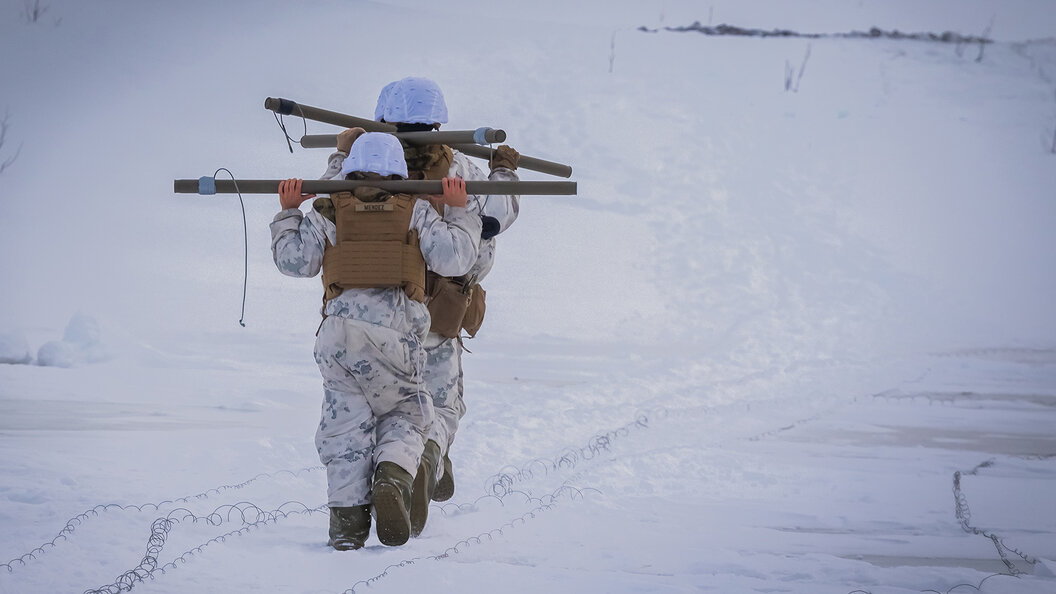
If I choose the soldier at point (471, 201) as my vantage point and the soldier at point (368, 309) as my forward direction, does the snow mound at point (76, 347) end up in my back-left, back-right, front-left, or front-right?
back-right

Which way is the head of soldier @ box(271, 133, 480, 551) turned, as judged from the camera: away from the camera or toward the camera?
away from the camera

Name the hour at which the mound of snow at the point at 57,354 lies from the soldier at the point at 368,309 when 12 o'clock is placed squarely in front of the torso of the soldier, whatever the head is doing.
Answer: The mound of snow is roughly at 11 o'clock from the soldier.

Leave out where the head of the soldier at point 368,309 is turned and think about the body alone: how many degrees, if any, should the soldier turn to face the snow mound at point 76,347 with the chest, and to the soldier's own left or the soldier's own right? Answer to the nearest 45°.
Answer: approximately 45° to the soldier's own left

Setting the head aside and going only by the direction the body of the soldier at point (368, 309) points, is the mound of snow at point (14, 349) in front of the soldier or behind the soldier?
in front

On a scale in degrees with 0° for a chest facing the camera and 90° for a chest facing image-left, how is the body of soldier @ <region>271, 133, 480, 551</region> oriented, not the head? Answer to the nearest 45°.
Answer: approximately 180°

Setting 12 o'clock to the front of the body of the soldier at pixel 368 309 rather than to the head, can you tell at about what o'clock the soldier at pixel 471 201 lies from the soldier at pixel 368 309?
the soldier at pixel 471 201 is roughly at 1 o'clock from the soldier at pixel 368 309.

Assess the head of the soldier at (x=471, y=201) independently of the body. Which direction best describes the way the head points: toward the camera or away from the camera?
away from the camera
